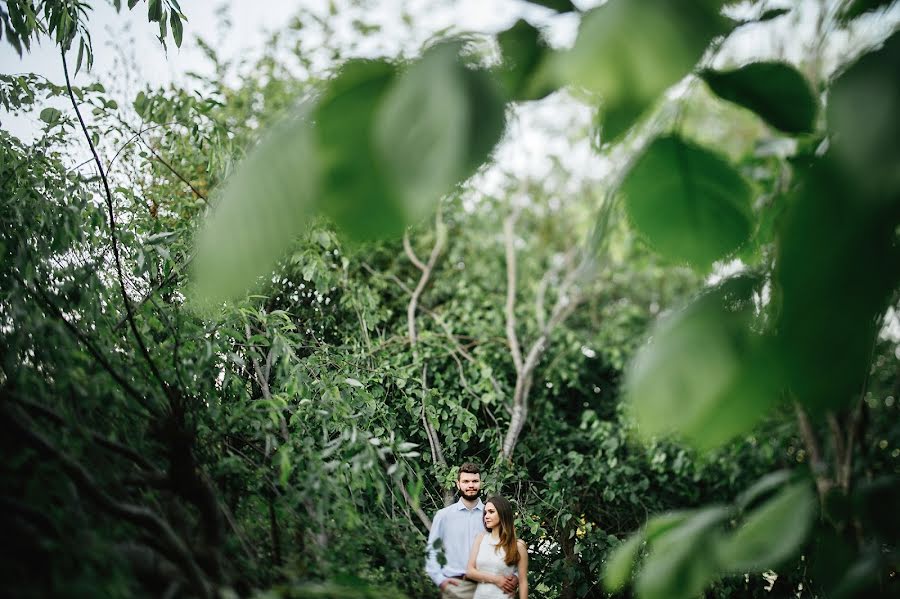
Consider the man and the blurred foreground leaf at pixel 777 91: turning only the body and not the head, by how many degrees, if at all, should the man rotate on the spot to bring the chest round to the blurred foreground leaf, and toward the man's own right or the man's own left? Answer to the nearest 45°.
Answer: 0° — they already face it

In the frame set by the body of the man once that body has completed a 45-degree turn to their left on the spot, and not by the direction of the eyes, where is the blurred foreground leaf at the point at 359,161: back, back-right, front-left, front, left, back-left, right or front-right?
front-right

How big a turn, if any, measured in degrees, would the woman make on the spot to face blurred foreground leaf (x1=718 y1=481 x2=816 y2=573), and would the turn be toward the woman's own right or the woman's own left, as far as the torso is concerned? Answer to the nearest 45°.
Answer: approximately 45° to the woman's own left

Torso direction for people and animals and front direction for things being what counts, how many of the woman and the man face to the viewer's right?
0

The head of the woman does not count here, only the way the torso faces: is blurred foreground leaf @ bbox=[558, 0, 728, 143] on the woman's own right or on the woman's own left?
on the woman's own left

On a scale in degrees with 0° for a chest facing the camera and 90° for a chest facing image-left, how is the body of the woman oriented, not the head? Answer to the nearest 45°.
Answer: approximately 45°

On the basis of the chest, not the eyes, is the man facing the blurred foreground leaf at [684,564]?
yes

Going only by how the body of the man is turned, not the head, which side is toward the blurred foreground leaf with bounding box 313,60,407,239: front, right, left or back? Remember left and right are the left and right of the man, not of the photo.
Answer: front

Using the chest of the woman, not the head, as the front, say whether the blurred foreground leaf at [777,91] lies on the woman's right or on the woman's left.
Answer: on the woman's left

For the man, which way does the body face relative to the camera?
toward the camera

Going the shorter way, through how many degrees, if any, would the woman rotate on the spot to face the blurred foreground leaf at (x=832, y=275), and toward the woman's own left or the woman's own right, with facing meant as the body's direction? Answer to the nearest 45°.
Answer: approximately 45° to the woman's own left

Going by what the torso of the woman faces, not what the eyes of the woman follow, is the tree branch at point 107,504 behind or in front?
in front

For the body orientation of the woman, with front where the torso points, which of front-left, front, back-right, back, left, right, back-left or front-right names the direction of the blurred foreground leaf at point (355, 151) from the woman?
front-left

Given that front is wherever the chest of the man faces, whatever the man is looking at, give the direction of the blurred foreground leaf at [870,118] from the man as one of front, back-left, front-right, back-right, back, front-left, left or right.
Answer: front
